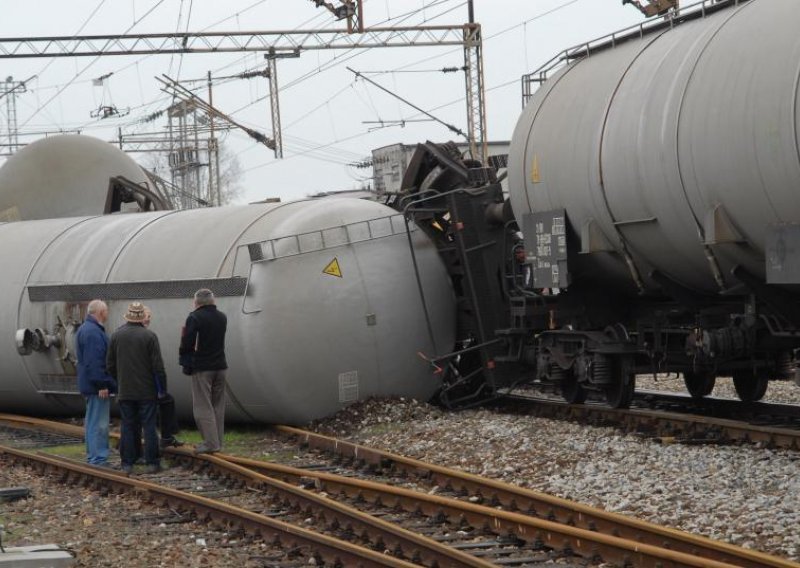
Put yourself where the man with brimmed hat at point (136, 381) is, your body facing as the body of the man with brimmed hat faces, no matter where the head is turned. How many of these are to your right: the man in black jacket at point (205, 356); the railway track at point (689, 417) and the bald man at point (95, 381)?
2

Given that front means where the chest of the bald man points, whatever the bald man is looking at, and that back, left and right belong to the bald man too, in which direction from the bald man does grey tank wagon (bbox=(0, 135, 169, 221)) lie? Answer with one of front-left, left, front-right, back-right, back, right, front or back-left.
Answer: left

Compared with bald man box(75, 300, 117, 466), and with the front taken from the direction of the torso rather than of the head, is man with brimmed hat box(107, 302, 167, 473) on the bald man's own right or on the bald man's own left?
on the bald man's own right

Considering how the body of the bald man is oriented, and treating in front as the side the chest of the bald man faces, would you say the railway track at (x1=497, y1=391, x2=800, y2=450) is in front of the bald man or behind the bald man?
in front

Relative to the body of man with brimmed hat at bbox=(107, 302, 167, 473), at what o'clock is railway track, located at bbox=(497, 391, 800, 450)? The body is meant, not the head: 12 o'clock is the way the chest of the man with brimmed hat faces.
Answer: The railway track is roughly at 3 o'clock from the man with brimmed hat.

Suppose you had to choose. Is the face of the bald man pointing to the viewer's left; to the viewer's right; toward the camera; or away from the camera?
to the viewer's right

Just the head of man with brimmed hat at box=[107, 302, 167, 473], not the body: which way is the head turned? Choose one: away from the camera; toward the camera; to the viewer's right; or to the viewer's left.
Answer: away from the camera

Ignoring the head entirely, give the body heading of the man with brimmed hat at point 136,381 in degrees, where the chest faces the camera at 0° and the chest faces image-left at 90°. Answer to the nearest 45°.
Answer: approximately 180°

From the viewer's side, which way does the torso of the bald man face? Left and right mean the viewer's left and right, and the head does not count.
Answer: facing to the right of the viewer

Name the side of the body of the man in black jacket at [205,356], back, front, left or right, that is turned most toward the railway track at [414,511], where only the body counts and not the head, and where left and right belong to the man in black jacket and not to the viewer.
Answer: back

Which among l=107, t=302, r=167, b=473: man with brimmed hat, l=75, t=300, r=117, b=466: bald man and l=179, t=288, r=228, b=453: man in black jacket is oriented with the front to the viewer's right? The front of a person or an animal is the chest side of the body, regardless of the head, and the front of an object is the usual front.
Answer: the bald man
